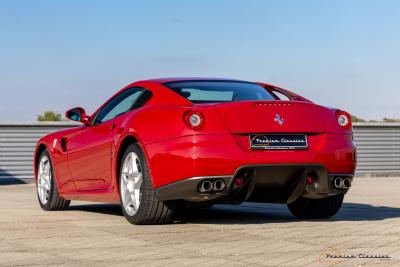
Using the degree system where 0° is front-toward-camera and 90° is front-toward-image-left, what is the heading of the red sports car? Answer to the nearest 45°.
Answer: approximately 135°
